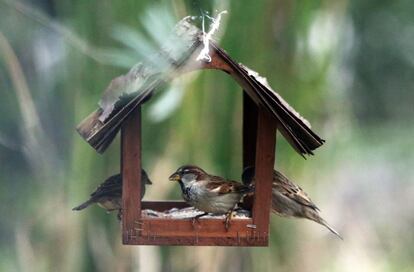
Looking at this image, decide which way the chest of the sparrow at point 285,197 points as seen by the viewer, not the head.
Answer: to the viewer's left

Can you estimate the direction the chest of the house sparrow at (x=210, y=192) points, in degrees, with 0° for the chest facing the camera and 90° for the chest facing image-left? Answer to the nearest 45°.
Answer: approximately 90°

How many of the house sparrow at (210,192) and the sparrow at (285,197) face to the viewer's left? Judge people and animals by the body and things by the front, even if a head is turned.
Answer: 2
